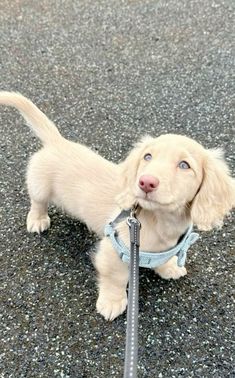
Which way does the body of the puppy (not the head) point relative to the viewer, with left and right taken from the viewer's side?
facing the viewer and to the right of the viewer
